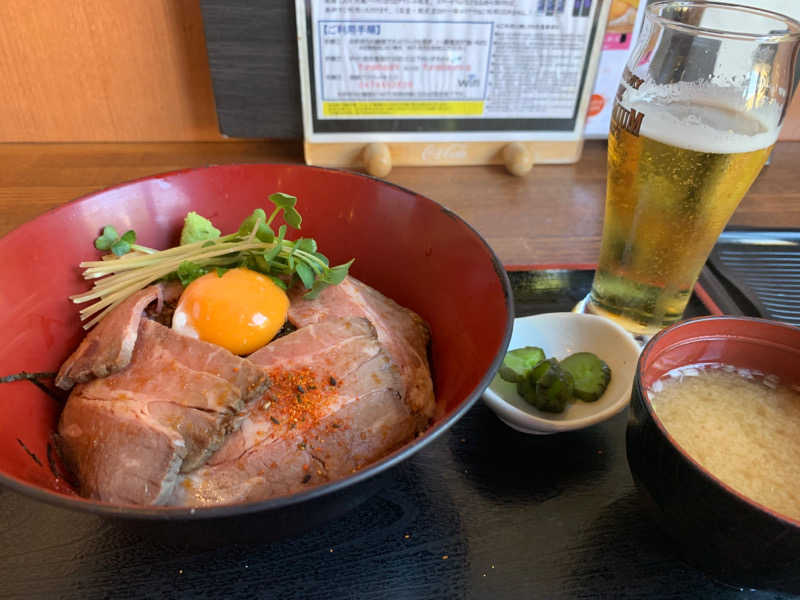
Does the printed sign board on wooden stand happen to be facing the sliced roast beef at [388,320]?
yes

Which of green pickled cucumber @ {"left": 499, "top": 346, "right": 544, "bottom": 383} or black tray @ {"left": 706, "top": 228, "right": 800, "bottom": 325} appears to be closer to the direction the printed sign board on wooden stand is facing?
the green pickled cucumber

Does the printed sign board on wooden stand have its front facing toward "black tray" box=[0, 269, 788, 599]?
yes

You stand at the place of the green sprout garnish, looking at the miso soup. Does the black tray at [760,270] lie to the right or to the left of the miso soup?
left

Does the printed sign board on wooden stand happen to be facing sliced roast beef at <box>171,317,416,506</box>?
yes

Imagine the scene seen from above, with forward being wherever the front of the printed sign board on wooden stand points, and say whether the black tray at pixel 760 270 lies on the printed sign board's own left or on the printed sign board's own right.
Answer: on the printed sign board's own left

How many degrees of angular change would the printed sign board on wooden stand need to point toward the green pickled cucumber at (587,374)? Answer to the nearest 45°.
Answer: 0° — it already faces it

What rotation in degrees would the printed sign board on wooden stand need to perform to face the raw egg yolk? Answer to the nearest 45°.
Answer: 0° — it already faces it

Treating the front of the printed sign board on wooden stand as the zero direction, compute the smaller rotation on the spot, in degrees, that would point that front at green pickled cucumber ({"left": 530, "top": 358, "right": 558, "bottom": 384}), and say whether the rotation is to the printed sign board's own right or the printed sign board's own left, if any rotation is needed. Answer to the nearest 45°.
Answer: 0° — it already faces it

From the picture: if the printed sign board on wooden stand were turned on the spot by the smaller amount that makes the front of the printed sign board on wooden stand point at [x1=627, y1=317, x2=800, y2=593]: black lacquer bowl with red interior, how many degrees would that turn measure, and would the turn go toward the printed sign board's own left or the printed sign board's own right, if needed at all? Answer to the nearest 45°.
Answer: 0° — it already faces it

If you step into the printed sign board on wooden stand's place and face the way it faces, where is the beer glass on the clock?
The beer glass is roughly at 11 o'clock from the printed sign board on wooden stand.

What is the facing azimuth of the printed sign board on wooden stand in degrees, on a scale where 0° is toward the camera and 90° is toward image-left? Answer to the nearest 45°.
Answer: approximately 0°
